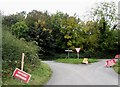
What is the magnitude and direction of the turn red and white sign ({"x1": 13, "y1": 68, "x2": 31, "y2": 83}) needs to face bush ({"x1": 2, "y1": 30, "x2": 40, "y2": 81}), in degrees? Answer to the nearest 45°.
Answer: approximately 180°

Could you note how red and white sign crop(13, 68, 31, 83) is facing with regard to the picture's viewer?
facing the viewer
